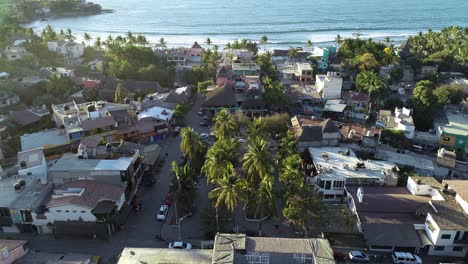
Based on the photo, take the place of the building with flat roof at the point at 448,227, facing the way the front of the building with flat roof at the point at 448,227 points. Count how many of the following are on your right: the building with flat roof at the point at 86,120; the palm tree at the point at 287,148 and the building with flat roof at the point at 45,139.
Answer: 3

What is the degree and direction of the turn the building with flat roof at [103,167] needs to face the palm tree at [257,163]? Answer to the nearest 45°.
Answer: approximately 45° to its right

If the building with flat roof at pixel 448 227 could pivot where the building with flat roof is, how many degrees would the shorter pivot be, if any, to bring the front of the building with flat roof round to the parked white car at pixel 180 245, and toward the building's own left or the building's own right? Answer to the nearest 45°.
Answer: approximately 45° to the building's own right

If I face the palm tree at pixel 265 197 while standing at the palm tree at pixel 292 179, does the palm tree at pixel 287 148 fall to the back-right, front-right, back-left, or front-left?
back-right

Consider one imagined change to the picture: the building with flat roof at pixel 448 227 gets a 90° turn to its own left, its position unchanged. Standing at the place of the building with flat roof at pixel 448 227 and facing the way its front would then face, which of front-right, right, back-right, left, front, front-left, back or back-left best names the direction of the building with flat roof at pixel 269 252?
back-right

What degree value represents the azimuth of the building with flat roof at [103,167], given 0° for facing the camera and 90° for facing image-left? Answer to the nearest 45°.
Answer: approximately 270°

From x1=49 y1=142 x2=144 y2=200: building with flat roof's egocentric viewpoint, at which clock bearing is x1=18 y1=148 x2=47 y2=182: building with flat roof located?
x1=18 y1=148 x2=47 y2=182: building with flat roof is roughly at 7 o'clock from x1=49 y1=142 x2=144 y2=200: building with flat roof.

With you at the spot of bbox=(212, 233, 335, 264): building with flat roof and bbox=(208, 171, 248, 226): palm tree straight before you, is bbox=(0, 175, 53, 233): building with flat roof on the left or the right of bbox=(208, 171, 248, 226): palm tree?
left

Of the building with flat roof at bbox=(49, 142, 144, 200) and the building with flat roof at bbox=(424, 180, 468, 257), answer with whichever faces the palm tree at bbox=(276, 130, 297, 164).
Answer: the building with flat roof at bbox=(49, 142, 144, 200)

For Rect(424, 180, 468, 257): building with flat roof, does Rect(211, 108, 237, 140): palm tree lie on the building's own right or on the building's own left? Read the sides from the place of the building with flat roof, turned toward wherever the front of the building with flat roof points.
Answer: on the building's own right

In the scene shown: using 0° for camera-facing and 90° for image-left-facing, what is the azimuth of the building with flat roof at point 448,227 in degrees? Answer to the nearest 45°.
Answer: approximately 0°

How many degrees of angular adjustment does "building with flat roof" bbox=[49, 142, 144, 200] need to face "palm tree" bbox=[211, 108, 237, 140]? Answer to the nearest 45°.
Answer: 0° — it already faces it

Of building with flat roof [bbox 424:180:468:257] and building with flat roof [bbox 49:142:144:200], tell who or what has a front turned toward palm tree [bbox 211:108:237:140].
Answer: building with flat roof [bbox 49:142:144:200]

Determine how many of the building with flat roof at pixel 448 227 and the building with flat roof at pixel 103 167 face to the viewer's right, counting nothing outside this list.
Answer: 1

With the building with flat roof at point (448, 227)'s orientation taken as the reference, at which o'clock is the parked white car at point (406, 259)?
The parked white car is roughly at 1 o'clock from the building with flat roof.

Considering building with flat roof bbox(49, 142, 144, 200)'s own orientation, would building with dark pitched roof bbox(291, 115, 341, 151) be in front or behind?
in front

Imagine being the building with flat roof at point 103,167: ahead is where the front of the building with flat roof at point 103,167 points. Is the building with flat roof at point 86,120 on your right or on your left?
on your left

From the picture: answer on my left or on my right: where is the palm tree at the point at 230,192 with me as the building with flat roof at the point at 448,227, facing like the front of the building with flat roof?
on my right

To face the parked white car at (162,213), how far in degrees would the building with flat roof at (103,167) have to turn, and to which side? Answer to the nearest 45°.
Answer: approximately 45° to its right

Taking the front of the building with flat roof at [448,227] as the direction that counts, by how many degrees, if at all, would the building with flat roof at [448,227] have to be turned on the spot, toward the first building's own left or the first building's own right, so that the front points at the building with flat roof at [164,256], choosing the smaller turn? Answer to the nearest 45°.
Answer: approximately 45° to the first building's own right

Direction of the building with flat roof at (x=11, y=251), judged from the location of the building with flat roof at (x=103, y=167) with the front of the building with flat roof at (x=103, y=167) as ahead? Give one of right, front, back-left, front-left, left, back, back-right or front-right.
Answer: back-right
